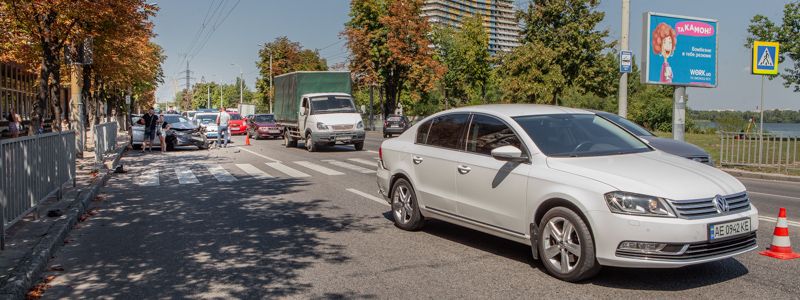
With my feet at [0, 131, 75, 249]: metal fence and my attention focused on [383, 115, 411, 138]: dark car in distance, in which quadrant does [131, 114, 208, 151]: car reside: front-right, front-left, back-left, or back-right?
front-left

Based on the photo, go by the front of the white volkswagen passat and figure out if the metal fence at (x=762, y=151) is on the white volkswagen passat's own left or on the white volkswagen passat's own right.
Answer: on the white volkswagen passat's own left

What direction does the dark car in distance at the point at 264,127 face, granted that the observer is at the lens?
facing the viewer and to the right of the viewer

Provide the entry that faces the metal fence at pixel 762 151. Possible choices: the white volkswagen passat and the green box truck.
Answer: the green box truck

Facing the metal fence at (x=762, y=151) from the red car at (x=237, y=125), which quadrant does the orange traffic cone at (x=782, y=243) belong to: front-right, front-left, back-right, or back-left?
front-right

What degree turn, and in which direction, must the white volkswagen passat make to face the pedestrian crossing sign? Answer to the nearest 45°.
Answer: approximately 135° to its left

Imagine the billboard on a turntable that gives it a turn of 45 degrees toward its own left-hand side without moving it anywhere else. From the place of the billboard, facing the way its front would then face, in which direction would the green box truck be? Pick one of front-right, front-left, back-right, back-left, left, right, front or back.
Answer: back

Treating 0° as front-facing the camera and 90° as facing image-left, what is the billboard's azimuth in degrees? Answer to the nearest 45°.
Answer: approximately 315°

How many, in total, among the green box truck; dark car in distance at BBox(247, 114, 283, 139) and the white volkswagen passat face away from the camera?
0

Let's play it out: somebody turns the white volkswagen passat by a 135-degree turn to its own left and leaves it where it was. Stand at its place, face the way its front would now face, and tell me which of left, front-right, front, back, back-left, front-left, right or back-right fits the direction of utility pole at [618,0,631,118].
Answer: front

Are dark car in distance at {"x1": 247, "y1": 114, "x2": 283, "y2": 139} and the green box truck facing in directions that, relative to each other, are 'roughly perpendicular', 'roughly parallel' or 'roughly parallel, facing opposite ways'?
roughly parallel

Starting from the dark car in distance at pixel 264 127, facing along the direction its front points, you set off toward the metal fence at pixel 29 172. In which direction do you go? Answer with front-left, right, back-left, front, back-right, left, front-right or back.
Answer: front-right

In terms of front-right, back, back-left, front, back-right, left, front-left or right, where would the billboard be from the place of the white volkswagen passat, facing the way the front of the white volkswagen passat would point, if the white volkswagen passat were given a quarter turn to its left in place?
front-left
